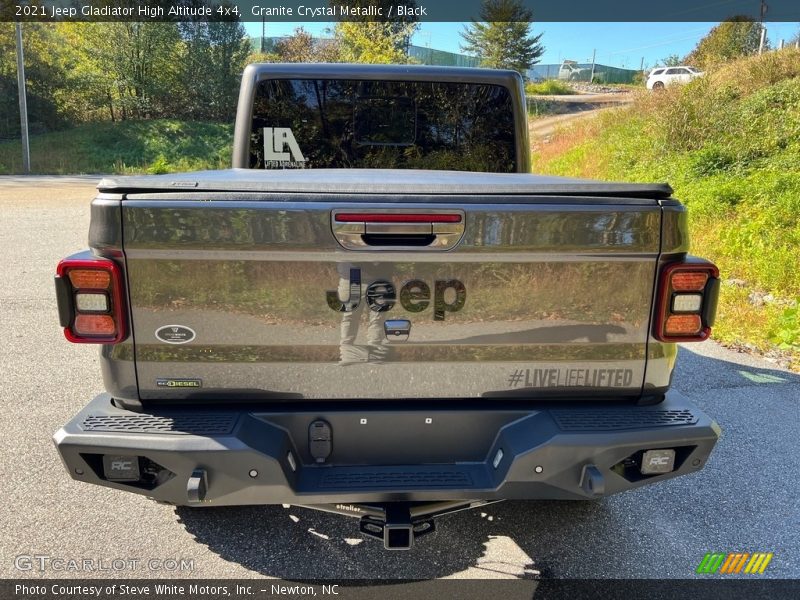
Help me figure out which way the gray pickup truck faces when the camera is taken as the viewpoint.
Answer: facing away from the viewer

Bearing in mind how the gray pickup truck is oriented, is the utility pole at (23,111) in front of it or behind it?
in front

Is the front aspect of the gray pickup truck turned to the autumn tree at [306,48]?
yes

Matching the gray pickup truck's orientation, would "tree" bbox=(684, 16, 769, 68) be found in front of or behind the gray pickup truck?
in front

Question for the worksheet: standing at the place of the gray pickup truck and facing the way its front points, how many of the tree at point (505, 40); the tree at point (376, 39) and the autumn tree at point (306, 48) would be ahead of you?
3

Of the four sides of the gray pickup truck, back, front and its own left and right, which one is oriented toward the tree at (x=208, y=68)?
front
